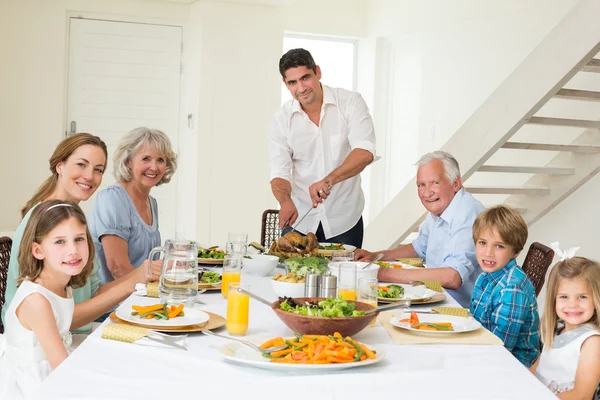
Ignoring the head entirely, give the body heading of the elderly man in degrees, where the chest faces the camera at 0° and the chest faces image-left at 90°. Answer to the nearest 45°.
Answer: approximately 45°

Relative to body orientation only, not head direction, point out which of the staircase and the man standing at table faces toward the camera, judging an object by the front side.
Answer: the man standing at table

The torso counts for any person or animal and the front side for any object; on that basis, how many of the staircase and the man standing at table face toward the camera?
1

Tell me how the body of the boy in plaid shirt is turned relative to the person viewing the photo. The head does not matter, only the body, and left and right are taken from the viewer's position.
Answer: facing the viewer and to the left of the viewer

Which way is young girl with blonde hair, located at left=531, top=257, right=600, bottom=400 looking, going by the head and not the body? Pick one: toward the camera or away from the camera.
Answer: toward the camera

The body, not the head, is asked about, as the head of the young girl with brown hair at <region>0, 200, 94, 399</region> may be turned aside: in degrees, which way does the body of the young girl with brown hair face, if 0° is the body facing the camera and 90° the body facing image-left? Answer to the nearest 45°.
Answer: approximately 315°

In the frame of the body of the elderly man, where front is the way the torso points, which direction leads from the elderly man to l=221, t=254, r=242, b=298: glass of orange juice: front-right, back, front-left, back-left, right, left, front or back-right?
front

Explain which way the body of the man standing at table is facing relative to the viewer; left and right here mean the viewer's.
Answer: facing the viewer

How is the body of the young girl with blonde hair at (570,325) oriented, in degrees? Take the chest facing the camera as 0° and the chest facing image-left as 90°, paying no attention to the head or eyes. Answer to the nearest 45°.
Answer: approximately 45°

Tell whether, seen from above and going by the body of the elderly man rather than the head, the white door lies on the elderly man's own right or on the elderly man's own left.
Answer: on the elderly man's own right

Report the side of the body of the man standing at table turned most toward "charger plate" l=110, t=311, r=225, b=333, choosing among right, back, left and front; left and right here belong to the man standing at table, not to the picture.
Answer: front

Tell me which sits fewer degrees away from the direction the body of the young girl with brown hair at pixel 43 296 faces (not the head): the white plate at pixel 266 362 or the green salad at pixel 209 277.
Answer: the white plate

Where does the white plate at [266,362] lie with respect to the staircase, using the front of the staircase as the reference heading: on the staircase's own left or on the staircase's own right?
on the staircase's own left
